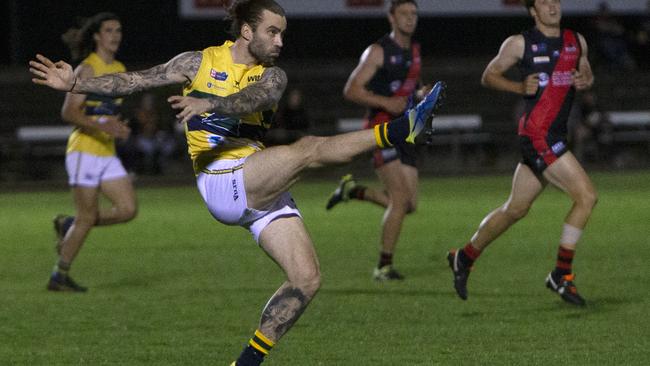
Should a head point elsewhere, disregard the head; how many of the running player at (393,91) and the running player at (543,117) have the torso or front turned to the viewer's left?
0

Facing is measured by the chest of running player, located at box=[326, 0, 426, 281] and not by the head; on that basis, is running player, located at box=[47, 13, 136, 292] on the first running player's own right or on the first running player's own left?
on the first running player's own right

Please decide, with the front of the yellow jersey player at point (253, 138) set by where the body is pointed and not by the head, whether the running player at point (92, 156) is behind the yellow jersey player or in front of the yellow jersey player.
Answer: behind

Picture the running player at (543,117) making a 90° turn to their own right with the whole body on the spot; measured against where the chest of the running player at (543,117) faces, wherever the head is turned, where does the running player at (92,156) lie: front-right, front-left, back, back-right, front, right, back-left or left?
front-right

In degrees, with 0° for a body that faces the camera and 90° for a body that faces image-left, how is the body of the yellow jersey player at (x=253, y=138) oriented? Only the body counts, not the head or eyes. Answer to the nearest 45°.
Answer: approximately 315°

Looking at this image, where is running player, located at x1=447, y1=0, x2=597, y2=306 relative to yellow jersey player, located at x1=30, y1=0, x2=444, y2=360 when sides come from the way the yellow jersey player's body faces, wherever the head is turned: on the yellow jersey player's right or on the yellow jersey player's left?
on the yellow jersey player's left
